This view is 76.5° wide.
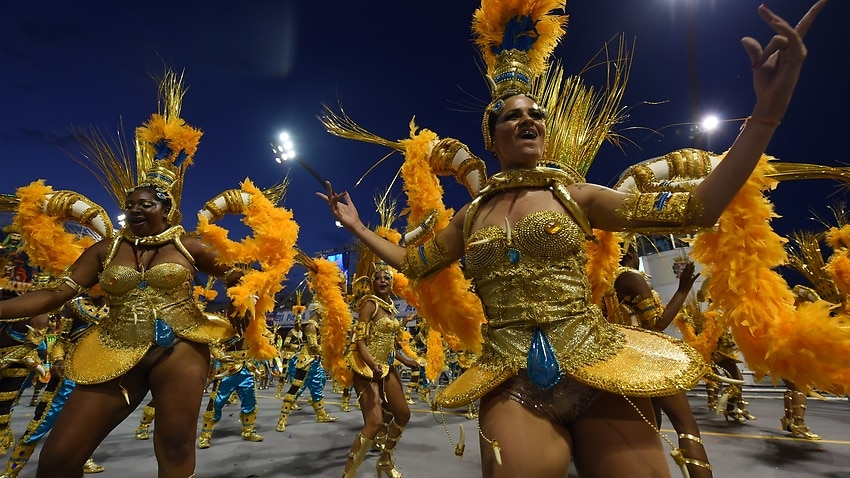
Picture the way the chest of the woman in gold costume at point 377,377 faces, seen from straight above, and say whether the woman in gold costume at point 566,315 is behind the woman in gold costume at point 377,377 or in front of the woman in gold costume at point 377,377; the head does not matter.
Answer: in front

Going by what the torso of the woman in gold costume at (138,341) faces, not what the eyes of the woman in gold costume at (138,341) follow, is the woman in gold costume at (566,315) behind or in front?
in front

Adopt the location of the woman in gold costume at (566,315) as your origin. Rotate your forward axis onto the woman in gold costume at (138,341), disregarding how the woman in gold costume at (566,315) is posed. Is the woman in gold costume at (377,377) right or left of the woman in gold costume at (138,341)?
right

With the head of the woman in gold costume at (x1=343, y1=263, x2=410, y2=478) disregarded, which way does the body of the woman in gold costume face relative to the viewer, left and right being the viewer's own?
facing the viewer and to the right of the viewer

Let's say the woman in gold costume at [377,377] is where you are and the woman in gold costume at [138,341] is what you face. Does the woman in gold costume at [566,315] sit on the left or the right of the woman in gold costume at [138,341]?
left

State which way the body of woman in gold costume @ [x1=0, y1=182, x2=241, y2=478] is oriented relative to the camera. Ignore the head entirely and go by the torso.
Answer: toward the camera

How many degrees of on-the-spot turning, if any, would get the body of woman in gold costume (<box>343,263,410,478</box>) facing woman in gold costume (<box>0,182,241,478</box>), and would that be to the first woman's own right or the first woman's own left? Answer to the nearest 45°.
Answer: approximately 90° to the first woman's own right

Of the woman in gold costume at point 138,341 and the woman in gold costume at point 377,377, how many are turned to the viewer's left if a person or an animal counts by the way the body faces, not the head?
0
